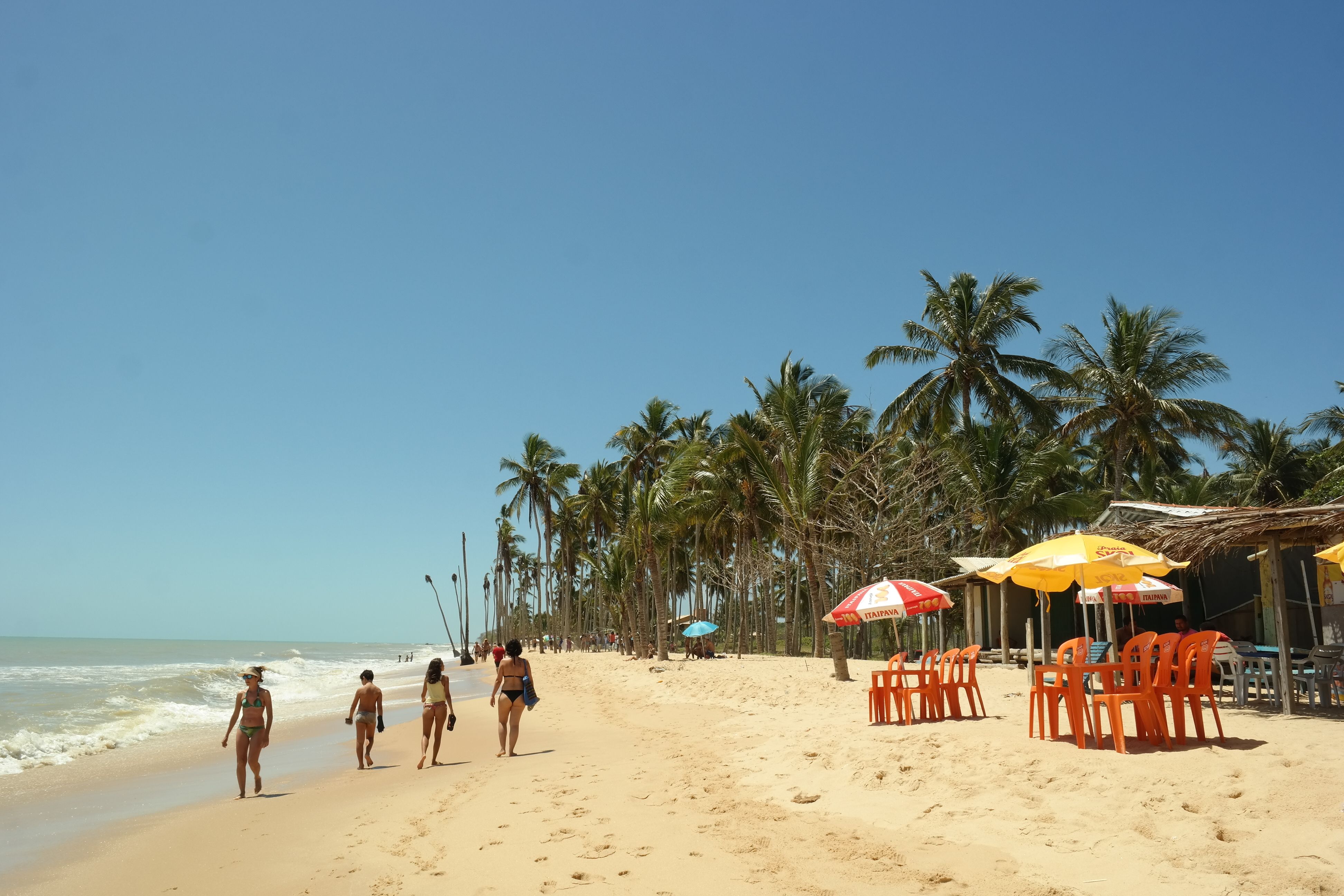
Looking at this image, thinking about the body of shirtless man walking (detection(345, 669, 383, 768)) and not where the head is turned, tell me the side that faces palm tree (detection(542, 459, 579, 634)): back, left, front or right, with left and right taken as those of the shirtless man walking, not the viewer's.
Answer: front

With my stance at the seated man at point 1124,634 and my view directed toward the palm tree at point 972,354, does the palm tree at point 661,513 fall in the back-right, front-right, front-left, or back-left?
front-left

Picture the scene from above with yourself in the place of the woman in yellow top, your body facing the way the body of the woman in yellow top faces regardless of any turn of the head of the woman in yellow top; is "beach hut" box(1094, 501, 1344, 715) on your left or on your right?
on your right

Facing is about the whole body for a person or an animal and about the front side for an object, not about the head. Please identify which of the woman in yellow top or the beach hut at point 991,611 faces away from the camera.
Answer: the woman in yellow top

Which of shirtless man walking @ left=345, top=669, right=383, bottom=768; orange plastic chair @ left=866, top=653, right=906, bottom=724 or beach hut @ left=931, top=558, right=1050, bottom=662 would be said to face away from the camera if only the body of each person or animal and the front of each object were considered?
the shirtless man walking

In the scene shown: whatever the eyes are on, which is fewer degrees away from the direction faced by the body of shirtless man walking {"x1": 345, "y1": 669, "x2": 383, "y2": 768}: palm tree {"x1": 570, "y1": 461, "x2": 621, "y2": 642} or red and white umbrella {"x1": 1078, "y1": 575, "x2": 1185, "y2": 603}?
the palm tree

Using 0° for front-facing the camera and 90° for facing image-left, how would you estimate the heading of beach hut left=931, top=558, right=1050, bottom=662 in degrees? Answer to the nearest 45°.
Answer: approximately 45°

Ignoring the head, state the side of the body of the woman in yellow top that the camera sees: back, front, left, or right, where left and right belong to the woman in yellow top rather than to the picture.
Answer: back

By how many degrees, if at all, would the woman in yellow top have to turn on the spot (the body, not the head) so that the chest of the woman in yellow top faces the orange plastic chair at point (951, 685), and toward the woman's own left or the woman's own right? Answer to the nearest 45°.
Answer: approximately 90° to the woman's own right

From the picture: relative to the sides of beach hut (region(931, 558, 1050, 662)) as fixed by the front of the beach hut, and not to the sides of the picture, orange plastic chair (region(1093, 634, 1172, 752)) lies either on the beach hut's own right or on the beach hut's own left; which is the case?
on the beach hut's own left
